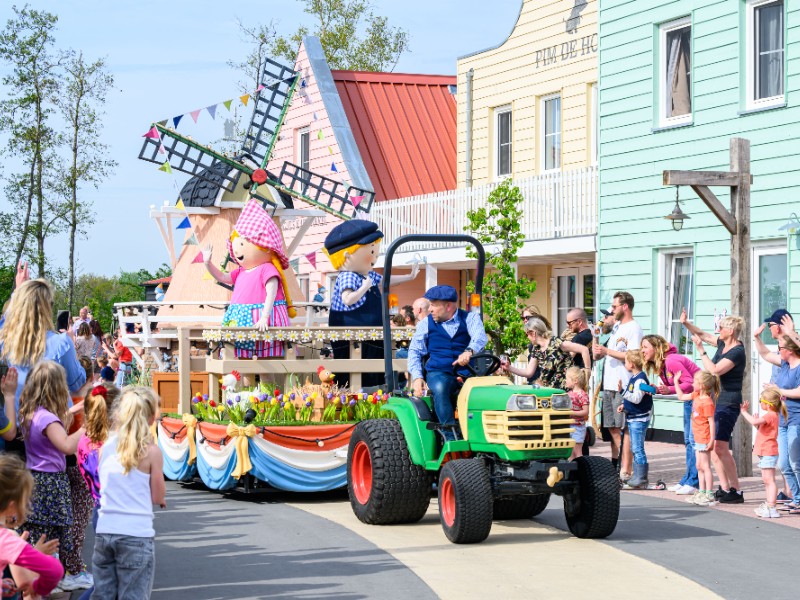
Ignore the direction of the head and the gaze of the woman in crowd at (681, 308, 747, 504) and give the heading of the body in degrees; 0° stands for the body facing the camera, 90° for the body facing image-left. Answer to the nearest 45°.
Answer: approximately 90°

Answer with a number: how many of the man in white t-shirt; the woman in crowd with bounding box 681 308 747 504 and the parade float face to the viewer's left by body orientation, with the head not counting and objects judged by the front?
2

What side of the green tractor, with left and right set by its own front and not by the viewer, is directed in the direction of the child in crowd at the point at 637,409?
left

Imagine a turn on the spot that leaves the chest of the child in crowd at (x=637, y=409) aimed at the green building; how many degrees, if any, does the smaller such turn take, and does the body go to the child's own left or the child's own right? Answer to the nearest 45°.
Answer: approximately 90° to the child's own right

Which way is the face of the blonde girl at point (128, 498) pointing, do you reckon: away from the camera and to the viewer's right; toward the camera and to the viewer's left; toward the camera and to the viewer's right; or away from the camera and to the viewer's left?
away from the camera and to the viewer's right

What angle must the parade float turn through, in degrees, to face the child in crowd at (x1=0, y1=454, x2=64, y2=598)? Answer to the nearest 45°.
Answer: approximately 45° to its right

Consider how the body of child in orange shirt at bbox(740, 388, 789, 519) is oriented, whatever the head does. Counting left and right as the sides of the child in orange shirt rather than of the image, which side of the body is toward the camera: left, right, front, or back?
left

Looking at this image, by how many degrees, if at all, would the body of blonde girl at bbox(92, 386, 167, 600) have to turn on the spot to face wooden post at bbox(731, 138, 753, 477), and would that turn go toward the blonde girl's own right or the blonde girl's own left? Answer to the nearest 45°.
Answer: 0° — they already face it

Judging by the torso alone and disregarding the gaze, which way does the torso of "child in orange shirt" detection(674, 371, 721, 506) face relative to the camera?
to the viewer's left

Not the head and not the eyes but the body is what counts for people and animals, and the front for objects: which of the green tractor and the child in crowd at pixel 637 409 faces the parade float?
the child in crowd

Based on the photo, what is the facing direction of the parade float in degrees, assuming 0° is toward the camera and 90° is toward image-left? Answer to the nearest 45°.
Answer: approximately 315°

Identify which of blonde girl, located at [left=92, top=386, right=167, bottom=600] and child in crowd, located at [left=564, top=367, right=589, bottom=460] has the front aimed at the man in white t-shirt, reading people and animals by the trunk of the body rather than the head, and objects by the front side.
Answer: the blonde girl

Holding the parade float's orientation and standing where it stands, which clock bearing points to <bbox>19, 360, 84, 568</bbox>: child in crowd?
The child in crowd is roughly at 2 o'clock from the parade float.

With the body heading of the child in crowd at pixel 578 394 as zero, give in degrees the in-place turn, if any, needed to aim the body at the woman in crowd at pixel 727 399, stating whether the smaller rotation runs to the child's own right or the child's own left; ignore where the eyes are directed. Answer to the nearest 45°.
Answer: approximately 135° to the child's own left

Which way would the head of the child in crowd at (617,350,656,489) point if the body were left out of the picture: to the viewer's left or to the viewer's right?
to the viewer's left
